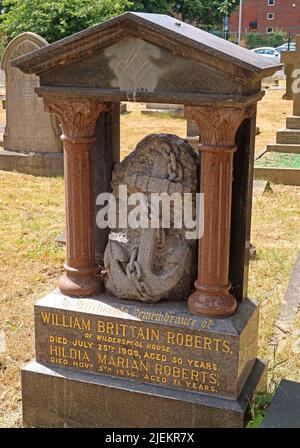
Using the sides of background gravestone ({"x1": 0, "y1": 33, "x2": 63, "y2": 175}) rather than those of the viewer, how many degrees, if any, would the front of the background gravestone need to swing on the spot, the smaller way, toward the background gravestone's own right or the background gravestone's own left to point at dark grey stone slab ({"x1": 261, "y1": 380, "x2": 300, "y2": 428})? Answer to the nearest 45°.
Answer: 0° — it already faces it

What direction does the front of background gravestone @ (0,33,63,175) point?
toward the camera

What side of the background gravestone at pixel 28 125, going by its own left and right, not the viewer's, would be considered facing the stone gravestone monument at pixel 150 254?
front

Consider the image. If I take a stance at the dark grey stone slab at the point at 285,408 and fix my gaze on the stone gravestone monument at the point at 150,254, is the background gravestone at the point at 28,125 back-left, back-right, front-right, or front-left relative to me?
front-right

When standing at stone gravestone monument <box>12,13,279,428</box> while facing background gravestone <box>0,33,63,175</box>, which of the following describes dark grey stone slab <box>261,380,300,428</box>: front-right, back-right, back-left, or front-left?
back-right

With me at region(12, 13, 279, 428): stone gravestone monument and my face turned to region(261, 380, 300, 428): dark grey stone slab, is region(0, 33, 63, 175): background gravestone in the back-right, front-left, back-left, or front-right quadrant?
back-left
